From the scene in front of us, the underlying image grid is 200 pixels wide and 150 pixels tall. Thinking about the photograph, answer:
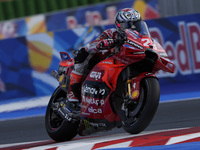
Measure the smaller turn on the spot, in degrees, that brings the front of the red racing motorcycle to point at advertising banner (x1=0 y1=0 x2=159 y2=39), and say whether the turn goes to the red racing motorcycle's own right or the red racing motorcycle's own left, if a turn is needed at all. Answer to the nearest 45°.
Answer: approximately 135° to the red racing motorcycle's own left

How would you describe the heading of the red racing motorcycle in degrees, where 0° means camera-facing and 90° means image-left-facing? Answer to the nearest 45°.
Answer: approximately 315°

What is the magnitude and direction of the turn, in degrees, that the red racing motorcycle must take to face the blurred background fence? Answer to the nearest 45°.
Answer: approximately 135° to its left
